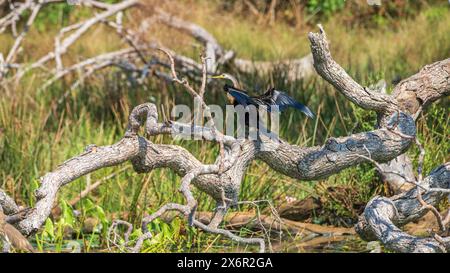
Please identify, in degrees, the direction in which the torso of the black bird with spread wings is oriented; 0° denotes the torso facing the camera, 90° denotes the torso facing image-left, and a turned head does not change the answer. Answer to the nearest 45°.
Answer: approximately 90°
